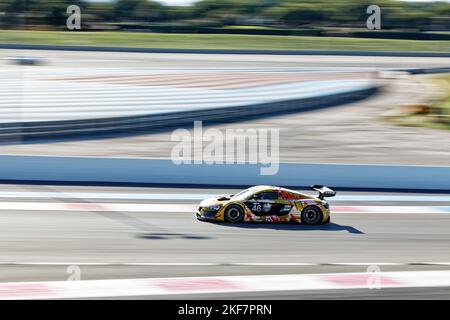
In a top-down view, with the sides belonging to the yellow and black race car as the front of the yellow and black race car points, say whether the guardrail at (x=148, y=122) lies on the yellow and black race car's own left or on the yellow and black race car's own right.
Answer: on the yellow and black race car's own right

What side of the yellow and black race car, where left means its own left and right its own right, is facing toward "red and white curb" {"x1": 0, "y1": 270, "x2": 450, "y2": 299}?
left

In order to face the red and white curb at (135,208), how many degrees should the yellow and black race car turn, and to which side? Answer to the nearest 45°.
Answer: approximately 45° to its right

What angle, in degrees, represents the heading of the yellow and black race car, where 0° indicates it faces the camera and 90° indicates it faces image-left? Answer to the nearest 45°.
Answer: approximately 90°

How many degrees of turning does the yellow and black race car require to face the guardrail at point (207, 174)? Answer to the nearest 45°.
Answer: approximately 90° to its right

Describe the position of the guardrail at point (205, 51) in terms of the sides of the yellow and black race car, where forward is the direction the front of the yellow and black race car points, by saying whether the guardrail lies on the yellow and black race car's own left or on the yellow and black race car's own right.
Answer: on the yellow and black race car's own right
